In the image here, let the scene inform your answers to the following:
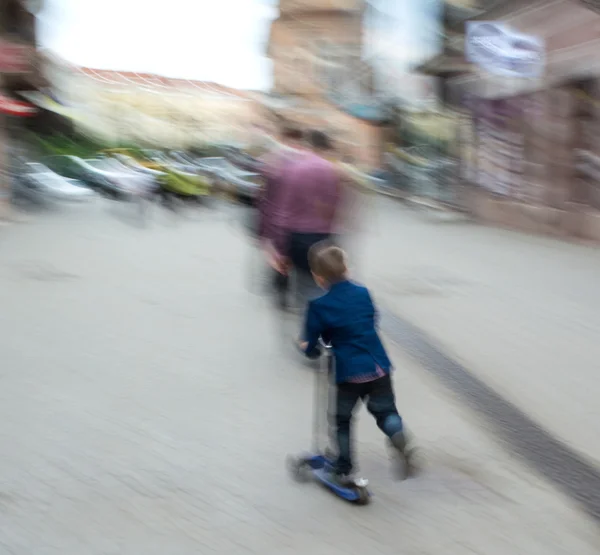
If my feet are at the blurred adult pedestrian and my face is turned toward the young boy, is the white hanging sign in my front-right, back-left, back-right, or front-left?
back-left

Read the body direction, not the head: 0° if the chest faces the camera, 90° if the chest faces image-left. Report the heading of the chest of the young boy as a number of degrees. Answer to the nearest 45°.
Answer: approximately 135°

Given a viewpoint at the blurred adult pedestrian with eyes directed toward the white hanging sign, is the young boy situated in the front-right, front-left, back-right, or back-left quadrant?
back-right

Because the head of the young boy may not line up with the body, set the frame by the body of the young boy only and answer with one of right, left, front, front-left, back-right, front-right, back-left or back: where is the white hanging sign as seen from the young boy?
front-right

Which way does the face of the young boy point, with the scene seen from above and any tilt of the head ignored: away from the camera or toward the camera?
away from the camera

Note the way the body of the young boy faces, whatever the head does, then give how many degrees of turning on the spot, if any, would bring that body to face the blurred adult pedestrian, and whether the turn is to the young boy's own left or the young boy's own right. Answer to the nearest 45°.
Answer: approximately 45° to the young boy's own right
